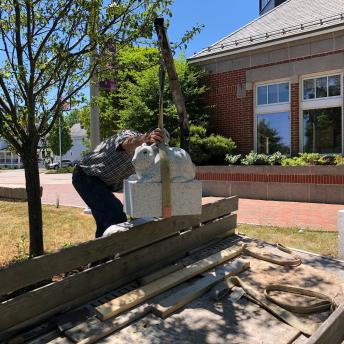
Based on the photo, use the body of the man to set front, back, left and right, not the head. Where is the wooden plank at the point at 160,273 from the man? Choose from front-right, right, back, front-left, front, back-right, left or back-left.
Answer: front-right

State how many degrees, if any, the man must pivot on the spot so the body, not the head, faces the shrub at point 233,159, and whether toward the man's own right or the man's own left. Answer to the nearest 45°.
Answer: approximately 45° to the man's own left

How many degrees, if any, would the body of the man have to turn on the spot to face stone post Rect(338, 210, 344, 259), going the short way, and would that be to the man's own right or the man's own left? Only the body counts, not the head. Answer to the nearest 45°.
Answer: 0° — they already face it

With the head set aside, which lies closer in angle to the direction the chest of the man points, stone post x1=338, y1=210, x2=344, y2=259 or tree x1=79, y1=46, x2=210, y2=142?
the stone post

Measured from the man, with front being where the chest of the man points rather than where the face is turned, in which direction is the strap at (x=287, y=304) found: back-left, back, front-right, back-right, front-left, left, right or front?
front-right

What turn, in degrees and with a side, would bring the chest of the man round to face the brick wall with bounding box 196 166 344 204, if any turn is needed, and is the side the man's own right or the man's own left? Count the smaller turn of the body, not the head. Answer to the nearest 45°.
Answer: approximately 45° to the man's own left

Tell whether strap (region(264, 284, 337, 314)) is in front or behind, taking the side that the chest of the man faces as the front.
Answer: in front

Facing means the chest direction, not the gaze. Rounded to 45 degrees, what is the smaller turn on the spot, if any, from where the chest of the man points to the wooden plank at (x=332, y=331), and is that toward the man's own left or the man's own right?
approximately 45° to the man's own right

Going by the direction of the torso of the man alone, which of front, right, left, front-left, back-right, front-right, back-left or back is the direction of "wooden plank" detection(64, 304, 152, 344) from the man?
right

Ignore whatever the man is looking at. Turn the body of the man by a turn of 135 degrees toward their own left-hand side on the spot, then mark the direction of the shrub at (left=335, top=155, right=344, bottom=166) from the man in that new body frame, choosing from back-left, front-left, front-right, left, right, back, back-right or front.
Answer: right

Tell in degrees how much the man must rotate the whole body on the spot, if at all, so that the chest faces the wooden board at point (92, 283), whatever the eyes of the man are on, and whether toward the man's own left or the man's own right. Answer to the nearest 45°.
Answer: approximately 90° to the man's own right

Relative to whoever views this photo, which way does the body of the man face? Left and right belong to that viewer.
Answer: facing to the right of the viewer

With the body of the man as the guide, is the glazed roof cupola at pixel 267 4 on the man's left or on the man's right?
on the man's left

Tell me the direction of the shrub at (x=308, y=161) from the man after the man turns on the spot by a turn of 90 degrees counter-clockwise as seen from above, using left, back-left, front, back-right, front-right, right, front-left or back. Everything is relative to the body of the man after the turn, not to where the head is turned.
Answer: front-right
